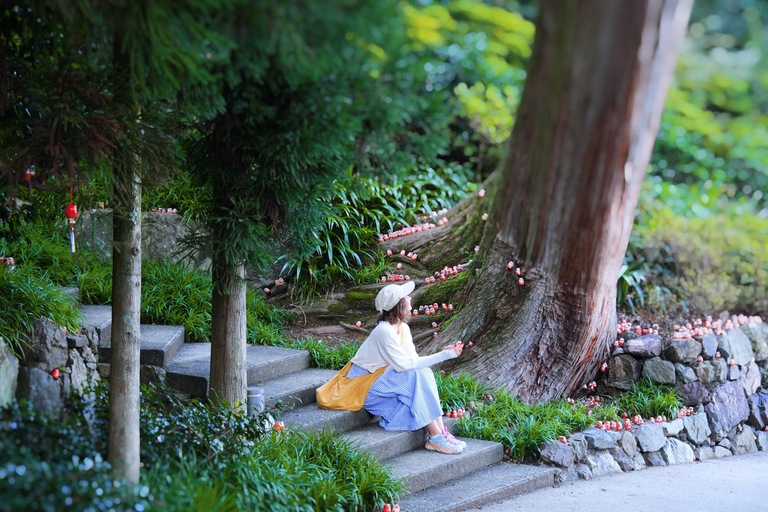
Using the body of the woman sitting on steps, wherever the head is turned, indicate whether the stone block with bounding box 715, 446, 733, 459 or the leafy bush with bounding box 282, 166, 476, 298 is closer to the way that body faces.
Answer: the stone block

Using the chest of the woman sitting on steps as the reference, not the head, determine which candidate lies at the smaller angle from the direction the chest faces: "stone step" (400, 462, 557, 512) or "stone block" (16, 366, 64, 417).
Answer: the stone step

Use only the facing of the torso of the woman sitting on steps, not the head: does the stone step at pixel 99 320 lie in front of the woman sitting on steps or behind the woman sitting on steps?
behind

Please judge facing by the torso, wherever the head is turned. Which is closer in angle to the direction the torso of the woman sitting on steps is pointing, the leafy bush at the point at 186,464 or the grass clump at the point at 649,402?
the grass clump

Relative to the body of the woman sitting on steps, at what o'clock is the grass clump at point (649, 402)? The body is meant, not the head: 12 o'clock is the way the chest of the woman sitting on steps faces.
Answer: The grass clump is roughly at 11 o'clock from the woman sitting on steps.

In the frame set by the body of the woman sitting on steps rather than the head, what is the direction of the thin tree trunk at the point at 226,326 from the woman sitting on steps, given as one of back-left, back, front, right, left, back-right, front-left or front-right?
back-right

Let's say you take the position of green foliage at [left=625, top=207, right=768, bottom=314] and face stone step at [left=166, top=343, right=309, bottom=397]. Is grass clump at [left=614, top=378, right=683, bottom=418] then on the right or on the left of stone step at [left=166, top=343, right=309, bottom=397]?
left

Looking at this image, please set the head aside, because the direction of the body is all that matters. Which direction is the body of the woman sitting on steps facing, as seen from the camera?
to the viewer's right

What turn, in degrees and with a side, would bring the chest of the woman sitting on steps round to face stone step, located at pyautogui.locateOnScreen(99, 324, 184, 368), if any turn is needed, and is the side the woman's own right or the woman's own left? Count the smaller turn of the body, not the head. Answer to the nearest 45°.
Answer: approximately 180°
